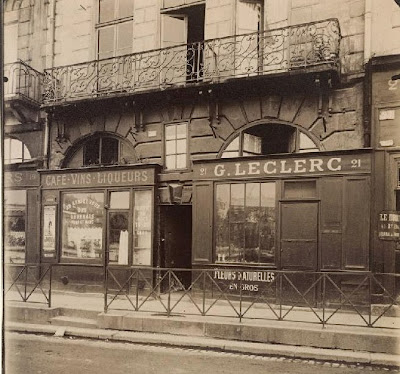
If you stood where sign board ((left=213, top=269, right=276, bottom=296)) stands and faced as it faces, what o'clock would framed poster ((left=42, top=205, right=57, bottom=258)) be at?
The framed poster is roughly at 3 o'clock from the sign board.

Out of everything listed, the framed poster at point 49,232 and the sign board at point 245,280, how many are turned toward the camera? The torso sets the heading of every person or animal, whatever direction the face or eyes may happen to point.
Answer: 2

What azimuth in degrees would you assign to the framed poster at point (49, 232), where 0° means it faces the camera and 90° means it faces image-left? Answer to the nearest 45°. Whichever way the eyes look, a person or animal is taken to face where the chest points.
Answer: approximately 0°

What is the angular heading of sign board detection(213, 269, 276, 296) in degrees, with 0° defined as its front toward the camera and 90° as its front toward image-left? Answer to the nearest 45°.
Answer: approximately 0°

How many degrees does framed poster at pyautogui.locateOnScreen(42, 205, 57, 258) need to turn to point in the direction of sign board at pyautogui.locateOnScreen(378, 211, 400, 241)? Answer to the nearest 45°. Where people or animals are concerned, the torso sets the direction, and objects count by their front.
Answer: approximately 45° to its left

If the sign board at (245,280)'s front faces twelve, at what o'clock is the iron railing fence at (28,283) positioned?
The iron railing fence is roughly at 2 o'clock from the sign board.
